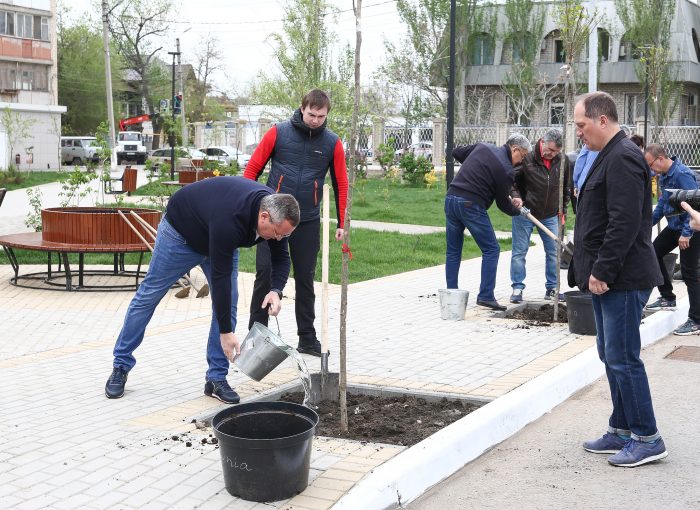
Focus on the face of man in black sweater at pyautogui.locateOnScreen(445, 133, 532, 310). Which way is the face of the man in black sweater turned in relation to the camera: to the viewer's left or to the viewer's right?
to the viewer's right

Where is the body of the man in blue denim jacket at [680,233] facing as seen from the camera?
to the viewer's left

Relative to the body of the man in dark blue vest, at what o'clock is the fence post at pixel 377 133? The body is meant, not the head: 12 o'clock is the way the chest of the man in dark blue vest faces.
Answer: The fence post is roughly at 6 o'clock from the man in dark blue vest.

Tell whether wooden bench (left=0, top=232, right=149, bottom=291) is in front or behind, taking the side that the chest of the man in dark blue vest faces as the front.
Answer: behind

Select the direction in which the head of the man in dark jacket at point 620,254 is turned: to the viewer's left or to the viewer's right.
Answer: to the viewer's left

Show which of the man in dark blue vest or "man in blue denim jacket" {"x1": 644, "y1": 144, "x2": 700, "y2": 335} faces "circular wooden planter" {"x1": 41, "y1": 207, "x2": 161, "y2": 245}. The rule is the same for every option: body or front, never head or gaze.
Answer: the man in blue denim jacket

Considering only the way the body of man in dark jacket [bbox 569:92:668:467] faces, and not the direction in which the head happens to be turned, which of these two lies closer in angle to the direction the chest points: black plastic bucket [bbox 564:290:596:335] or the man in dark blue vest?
the man in dark blue vest

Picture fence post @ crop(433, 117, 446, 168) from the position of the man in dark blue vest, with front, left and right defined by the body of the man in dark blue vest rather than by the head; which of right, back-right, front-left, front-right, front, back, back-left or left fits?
back

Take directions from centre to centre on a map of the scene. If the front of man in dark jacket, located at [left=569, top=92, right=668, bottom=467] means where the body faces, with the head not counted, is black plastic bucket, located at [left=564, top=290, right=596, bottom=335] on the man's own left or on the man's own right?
on the man's own right

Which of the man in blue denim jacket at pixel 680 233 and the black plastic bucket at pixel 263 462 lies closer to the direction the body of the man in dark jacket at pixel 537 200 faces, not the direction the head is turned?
the black plastic bucket

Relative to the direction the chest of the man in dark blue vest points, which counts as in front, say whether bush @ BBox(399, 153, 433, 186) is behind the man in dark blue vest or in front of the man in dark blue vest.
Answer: behind

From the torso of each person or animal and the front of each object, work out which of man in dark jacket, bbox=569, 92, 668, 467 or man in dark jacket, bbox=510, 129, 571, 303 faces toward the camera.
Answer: man in dark jacket, bbox=510, 129, 571, 303

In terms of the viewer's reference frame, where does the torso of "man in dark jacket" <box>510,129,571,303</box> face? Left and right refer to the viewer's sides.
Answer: facing the viewer

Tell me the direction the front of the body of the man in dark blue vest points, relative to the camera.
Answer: toward the camera

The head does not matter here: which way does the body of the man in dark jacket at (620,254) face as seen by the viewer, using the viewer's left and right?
facing to the left of the viewer

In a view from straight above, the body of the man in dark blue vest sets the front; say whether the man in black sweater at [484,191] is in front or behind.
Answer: behind

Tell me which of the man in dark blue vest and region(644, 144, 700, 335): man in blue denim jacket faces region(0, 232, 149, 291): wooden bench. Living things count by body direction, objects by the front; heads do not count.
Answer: the man in blue denim jacket
